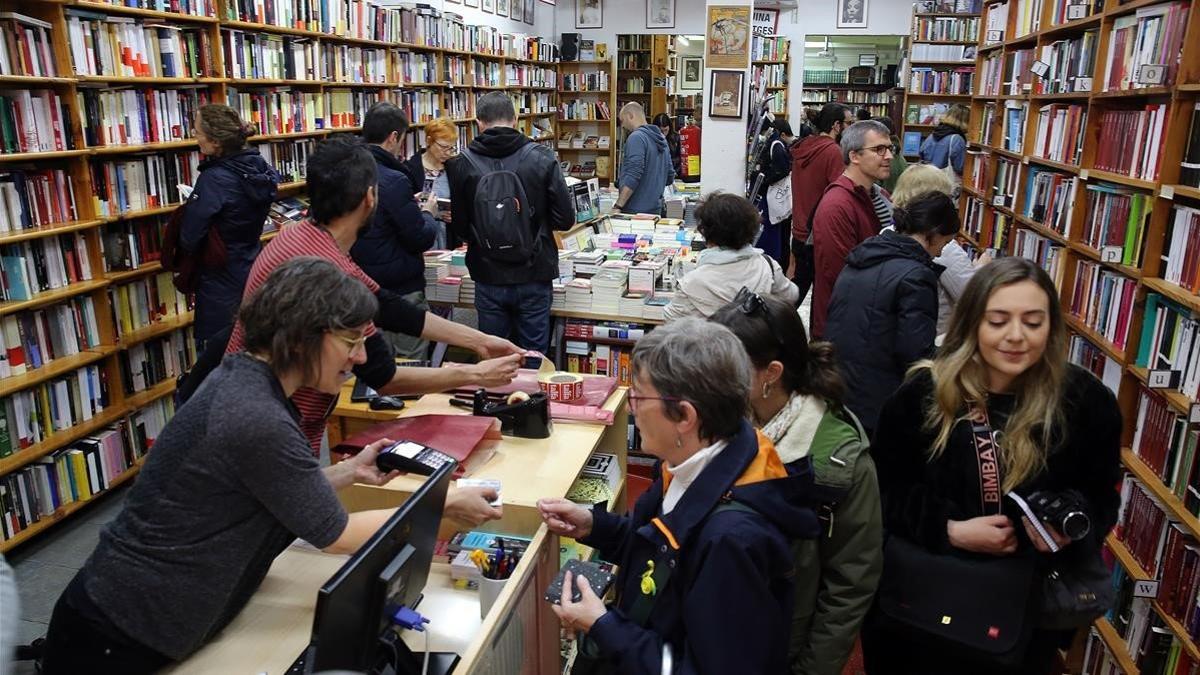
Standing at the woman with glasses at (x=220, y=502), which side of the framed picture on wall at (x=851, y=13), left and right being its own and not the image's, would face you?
front

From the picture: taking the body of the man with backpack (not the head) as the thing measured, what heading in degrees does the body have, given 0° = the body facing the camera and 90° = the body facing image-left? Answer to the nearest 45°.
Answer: approximately 180°

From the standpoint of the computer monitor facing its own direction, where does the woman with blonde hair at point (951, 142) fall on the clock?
The woman with blonde hair is roughly at 3 o'clock from the computer monitor.

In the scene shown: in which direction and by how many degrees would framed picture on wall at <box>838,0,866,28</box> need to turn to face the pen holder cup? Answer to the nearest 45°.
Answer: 0° — it already faces it

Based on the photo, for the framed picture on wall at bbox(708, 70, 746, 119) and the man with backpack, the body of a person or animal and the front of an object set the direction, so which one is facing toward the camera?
the framed picture on wall

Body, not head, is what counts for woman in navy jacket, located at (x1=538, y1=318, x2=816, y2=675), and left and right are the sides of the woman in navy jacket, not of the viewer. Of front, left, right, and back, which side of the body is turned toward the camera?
left

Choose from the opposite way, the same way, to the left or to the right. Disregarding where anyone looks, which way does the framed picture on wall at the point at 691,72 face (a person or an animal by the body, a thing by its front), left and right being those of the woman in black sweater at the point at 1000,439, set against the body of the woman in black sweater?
the same way

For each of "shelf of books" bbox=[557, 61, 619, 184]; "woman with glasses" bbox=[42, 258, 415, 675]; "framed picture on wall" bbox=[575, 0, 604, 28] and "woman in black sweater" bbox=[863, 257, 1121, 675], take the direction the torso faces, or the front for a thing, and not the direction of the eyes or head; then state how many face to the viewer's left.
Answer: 0

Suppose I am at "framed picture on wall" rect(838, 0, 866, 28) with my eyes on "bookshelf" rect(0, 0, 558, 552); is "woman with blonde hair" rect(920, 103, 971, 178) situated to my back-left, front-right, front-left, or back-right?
front-left

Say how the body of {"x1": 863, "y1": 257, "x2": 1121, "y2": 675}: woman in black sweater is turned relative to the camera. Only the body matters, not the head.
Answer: toward the camera

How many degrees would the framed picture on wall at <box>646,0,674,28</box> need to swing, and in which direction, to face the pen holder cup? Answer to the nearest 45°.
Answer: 0° — it already faces it

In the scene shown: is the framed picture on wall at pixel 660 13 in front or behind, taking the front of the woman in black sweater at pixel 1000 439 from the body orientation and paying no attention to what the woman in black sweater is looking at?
behind

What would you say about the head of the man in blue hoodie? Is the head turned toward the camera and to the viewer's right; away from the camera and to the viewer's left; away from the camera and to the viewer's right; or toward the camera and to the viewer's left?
away from the camera and to the viewer's left

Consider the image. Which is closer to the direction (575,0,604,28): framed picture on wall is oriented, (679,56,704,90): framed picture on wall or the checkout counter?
the checkout counter

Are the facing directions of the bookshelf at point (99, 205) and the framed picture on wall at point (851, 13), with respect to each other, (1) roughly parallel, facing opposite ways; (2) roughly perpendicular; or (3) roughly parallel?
roughly perpendicular

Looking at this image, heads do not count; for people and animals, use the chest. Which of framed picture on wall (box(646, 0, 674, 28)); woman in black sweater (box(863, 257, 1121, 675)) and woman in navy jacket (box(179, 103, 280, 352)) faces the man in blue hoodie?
the framed picture on wall

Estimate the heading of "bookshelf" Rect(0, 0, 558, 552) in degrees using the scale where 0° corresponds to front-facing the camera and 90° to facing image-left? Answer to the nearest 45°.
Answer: approximately 315°

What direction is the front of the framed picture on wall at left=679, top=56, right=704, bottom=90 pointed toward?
toward the camera
